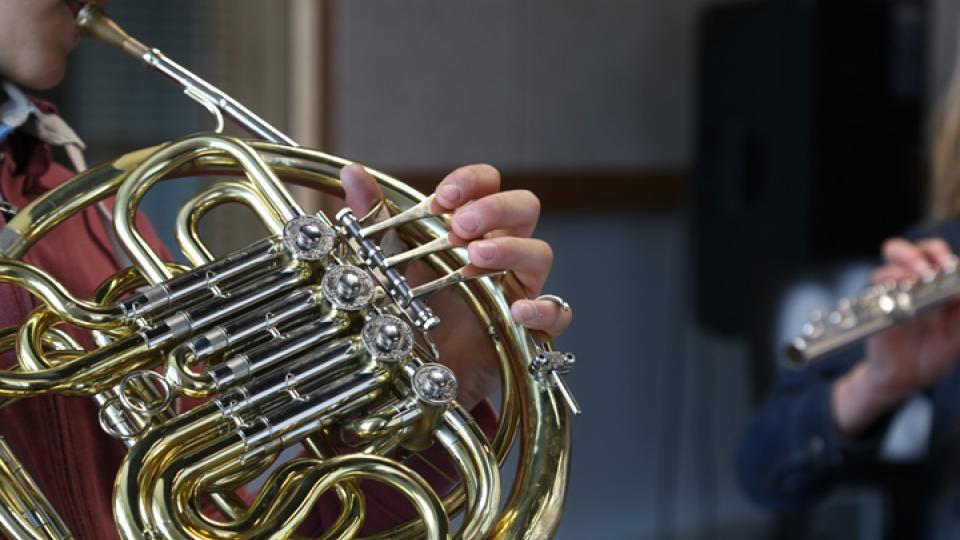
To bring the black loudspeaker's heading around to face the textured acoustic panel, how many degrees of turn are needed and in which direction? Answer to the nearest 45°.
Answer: approximately 135° to its right

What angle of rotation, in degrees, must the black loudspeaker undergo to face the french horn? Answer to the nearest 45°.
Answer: approximately 45° to its right

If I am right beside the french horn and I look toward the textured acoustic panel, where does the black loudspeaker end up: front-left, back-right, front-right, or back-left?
front-right

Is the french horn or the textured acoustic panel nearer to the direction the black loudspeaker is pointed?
the french horn

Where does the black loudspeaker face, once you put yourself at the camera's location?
facing the viewer and to the right of the viewer
